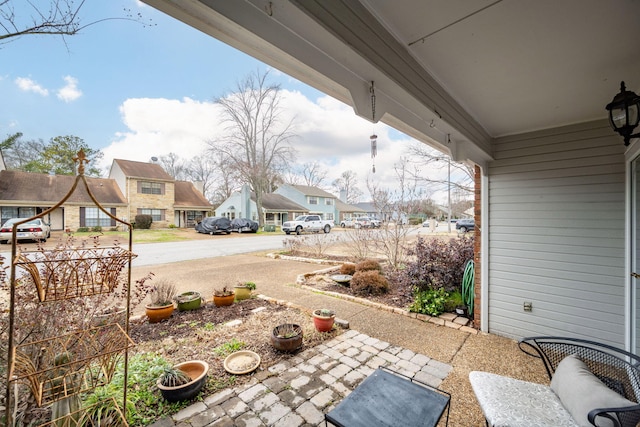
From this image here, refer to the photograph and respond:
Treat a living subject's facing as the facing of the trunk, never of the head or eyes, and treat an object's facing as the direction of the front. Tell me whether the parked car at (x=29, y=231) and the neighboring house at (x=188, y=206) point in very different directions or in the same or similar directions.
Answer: very different directions

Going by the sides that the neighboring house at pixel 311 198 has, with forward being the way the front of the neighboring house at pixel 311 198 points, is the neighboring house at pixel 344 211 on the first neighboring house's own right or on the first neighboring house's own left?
on the first neighboring house's own left

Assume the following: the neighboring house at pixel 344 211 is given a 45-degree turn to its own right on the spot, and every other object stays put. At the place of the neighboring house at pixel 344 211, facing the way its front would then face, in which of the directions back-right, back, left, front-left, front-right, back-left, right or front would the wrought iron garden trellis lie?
front

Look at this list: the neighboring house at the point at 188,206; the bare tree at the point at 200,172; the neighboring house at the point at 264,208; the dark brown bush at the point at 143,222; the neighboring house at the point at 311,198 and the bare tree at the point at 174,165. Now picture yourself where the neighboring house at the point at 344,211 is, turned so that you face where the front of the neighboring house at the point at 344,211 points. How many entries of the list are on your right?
6

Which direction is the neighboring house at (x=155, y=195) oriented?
toward the camera

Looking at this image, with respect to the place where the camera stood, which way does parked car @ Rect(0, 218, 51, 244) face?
facing away from the viewer

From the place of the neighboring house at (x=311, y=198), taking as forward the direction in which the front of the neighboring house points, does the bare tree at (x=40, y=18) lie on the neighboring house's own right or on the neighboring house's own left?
on the neighboring house's own right

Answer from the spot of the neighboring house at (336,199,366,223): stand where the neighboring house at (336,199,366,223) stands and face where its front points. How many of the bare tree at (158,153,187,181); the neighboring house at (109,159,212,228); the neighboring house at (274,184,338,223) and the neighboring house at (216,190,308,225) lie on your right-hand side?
4

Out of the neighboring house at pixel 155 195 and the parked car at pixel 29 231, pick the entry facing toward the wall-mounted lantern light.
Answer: the neighboring house

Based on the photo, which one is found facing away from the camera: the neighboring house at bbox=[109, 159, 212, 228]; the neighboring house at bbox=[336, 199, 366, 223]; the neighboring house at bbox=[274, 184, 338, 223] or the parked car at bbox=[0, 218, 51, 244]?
the parked car

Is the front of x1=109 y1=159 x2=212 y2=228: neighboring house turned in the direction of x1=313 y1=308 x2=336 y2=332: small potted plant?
yes

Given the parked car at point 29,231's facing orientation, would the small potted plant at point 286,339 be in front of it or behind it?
behind
